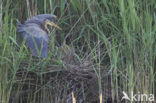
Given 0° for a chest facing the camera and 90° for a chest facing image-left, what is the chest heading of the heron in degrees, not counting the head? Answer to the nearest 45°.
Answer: approximately 270°
